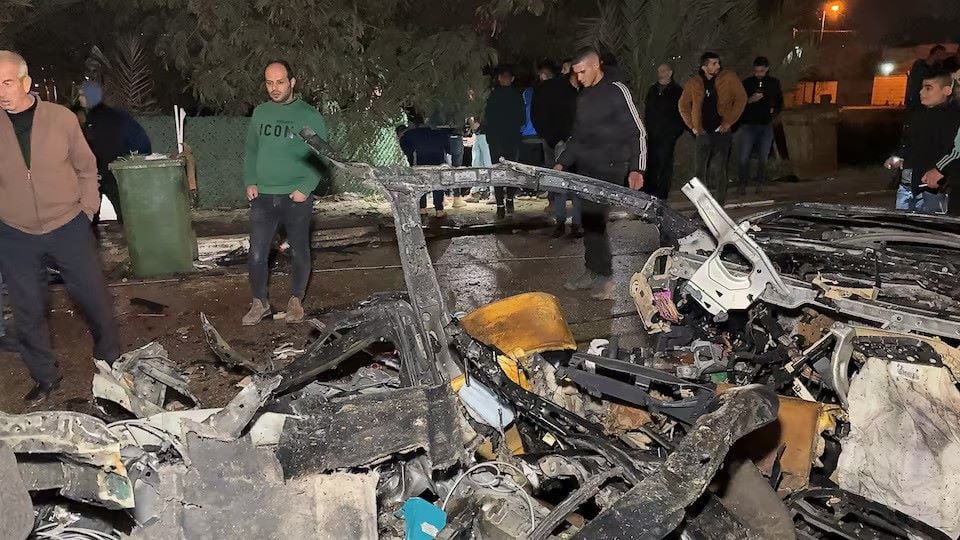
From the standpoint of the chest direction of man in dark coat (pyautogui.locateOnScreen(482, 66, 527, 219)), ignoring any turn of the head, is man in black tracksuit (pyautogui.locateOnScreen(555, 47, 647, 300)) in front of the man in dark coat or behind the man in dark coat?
in front

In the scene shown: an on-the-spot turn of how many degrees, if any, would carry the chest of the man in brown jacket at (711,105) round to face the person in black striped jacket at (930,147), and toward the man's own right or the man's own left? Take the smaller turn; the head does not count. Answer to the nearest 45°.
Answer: approximately 45° to the man's own left

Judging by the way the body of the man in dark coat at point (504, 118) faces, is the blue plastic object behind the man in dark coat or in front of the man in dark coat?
in front

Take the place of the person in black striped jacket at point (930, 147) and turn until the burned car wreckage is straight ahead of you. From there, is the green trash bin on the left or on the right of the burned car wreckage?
right

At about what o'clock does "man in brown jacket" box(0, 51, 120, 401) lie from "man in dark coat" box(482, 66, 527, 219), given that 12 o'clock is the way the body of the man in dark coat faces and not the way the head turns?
The man in brown jacket is roughly at 1 o'clock from the man in dark coat.

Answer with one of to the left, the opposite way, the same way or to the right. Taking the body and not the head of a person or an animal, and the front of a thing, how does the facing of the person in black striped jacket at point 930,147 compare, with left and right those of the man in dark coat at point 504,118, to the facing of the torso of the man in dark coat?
to the right

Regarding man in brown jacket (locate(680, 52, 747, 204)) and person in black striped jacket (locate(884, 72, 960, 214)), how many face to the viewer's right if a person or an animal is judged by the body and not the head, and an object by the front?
0

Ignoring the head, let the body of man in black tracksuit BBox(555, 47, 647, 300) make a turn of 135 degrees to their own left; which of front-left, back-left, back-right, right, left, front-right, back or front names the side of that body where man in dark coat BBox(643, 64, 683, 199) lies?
left
